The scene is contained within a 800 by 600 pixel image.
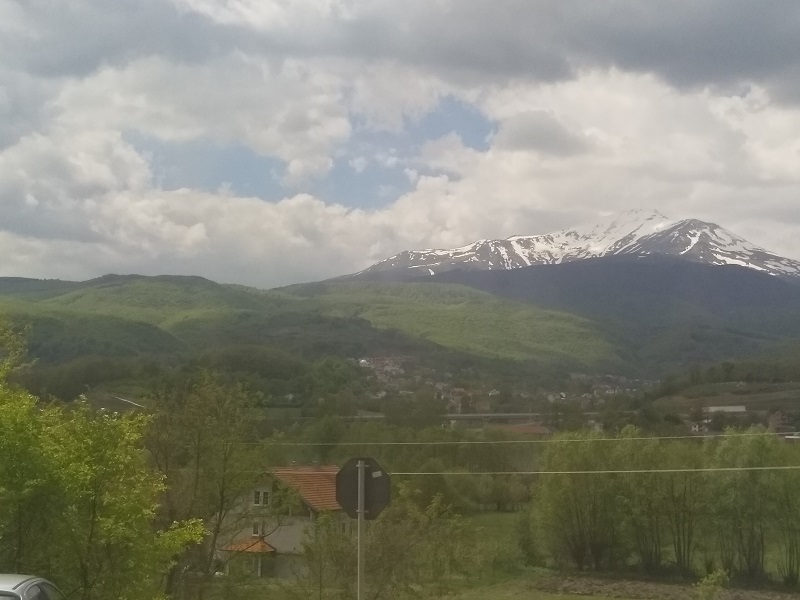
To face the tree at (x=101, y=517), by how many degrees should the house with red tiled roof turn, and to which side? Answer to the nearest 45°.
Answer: approximately 45° to its left

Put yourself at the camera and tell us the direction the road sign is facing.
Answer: facing away from the viewer

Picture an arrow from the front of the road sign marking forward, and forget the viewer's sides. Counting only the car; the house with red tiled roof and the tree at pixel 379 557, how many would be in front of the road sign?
2

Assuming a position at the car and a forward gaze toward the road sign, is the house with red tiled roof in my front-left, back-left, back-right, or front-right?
front-left

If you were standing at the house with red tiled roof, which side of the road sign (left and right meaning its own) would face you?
front

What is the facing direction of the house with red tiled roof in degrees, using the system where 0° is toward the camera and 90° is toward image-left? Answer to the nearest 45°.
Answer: approximately 45°

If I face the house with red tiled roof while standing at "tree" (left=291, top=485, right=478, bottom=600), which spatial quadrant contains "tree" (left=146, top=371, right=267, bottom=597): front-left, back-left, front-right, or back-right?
front-left

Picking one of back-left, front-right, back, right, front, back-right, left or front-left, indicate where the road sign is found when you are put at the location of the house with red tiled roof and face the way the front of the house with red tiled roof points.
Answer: front-left

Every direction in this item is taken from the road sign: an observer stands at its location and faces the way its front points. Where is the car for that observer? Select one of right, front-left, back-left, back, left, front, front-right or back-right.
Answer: back-left

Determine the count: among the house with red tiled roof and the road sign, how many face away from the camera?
1

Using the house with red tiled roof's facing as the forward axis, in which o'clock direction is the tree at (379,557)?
The tree is roughly at 9 o'clock from the house with red tiled roof.

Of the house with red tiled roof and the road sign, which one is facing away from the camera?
the road sign
